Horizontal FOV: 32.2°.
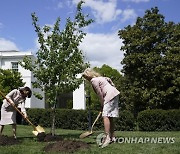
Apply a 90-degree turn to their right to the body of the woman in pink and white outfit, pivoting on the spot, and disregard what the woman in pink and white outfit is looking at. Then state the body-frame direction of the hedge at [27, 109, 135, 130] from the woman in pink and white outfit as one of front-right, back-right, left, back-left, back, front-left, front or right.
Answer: front

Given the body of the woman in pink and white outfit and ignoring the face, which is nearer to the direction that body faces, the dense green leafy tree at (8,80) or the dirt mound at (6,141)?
the dirt mound

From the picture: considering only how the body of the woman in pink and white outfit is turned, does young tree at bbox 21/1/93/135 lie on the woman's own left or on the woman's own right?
on the woman's own right

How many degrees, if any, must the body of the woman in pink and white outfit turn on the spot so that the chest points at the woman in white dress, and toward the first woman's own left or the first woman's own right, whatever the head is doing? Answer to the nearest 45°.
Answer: approximately 45° to the first woman's own right

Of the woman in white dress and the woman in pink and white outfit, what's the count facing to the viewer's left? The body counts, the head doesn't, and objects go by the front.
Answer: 1

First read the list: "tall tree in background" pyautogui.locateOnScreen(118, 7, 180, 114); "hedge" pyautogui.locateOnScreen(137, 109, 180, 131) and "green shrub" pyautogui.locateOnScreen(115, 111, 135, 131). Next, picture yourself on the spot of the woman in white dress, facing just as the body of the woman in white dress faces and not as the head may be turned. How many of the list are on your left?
3

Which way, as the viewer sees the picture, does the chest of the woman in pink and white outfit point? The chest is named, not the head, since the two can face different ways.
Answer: to the viewer's left

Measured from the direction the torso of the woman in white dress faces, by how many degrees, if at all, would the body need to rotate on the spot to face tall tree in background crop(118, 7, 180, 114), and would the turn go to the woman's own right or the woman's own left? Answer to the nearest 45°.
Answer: approximately 90° to the woman's own left

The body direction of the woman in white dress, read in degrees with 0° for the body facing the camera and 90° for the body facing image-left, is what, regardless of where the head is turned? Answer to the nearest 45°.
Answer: approximately 315°

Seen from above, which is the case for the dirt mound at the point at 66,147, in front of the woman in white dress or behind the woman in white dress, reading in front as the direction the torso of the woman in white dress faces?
in front
